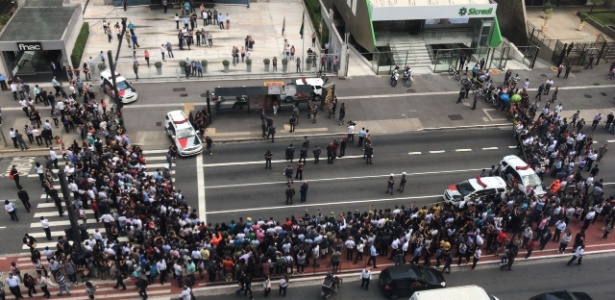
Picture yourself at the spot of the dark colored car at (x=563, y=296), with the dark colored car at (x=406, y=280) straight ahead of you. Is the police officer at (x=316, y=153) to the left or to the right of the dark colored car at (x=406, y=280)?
right

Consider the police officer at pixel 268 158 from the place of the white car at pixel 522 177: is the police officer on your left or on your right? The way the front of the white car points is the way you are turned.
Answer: on your right

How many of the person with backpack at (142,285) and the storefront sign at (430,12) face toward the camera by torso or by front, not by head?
1

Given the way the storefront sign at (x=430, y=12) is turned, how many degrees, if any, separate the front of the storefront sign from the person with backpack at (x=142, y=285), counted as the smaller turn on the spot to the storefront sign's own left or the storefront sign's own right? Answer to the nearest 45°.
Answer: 0° — it already faces them

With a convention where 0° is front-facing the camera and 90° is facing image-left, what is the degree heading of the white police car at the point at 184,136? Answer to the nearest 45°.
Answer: approximately 315°

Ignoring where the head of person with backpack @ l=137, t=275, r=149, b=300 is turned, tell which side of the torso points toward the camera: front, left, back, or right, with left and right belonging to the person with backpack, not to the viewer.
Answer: back

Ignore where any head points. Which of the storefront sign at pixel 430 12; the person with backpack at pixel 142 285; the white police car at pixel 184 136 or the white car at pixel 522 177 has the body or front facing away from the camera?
the person with backpack

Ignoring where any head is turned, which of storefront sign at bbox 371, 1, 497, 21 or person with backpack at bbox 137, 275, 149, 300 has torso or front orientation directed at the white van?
the storefront sign

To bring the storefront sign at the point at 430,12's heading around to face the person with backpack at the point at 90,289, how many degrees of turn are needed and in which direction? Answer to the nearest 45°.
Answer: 0° — it already faces them
